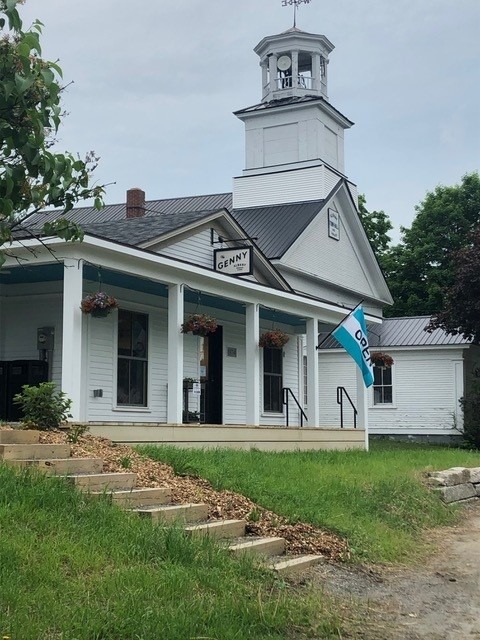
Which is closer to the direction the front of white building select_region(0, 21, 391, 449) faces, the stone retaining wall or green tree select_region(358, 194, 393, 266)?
the stone retaining wall

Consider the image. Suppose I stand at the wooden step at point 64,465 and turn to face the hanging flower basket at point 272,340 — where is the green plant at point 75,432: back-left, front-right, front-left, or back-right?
front-left

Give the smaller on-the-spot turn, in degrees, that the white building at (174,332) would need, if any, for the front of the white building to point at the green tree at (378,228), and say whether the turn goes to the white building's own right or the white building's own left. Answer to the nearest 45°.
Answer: approximately 135° to the white building's own left

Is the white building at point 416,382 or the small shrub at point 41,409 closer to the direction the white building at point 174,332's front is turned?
the small shrub

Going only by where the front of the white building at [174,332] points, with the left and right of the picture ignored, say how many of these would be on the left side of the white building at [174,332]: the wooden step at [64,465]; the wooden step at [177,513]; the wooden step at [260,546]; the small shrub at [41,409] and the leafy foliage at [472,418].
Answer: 1

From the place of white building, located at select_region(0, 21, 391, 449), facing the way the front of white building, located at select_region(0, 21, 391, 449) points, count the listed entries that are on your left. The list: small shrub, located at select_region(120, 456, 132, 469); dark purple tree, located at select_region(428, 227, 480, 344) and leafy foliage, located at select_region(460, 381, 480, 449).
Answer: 2

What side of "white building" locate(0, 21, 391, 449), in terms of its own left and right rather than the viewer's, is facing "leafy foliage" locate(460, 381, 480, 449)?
left

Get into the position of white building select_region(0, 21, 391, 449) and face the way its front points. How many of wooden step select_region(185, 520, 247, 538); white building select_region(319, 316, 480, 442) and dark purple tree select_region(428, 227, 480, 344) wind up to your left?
2

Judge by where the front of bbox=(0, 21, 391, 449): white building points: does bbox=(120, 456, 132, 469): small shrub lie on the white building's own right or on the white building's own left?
on the white building's own right

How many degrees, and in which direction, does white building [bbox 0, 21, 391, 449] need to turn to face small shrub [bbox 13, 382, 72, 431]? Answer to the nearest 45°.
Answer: approximately 45° to its right

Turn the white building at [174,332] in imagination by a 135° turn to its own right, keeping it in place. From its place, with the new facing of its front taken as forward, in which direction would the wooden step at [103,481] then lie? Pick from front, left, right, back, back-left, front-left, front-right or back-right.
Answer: left

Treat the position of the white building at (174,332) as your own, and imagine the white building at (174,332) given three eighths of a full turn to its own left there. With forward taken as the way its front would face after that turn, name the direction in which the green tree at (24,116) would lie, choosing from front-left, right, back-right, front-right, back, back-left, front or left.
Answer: back

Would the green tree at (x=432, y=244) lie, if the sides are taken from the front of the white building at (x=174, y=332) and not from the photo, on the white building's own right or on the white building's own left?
on the white building's own left

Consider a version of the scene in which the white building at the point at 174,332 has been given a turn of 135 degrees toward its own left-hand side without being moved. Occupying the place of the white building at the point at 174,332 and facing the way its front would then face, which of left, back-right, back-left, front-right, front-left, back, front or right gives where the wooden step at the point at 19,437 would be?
back
